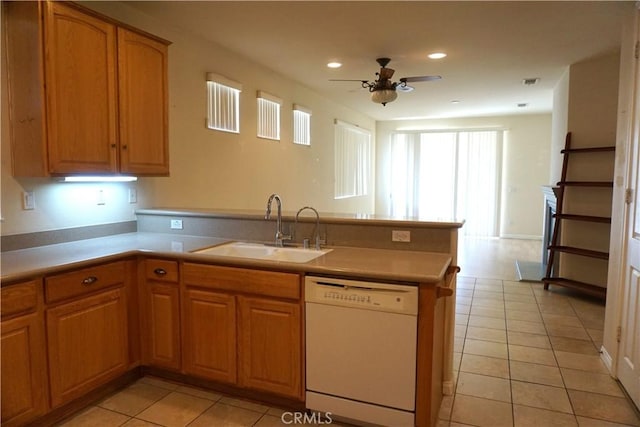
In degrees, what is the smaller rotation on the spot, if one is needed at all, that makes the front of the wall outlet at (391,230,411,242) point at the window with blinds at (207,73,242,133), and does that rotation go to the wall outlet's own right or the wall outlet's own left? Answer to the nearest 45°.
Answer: approximately 135° to the wall outlet's own right

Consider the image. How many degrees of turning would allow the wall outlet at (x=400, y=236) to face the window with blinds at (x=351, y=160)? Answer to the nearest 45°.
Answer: approximately 180°

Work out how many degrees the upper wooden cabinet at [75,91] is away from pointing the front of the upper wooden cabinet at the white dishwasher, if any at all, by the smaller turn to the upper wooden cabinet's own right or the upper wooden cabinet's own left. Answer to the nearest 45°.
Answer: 0° — it already faces it

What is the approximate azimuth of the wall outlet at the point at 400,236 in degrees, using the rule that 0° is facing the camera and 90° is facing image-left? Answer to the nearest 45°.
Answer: approximately 0°

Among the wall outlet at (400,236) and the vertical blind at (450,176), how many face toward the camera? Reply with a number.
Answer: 2

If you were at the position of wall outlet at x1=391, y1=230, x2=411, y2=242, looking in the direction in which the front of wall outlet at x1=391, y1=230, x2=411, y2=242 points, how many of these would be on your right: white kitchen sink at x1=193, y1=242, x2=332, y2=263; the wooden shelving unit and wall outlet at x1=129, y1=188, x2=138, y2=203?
2
